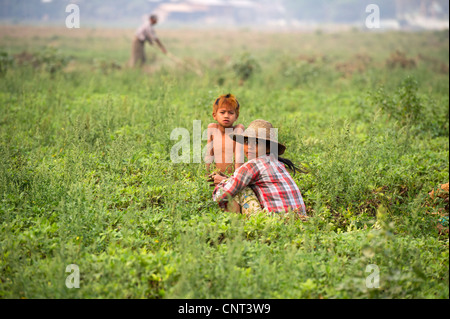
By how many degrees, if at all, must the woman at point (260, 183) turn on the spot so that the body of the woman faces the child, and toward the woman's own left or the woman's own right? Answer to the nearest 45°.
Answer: approximately 90° to the woman's own right

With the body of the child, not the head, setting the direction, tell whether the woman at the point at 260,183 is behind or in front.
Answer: in front

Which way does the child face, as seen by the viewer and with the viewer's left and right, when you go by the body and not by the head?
facing the viewer

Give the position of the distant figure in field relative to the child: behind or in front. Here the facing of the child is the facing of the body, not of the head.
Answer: behind

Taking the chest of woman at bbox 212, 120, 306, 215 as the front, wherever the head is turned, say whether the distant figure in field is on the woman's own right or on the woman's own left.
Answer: on the woman's own right

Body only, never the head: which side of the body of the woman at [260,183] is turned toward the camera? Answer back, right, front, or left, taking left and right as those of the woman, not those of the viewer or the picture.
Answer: left

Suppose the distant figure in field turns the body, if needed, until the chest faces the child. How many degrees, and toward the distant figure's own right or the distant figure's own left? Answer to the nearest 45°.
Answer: approximately 90° to the distant figure's own right

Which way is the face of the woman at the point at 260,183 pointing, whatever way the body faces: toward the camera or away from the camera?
toward the camera

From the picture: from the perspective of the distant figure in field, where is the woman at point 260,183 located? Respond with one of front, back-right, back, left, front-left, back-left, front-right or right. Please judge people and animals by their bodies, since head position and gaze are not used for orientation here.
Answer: right

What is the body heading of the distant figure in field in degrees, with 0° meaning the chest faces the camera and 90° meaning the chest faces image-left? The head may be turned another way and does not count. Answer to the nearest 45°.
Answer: approximately 270°

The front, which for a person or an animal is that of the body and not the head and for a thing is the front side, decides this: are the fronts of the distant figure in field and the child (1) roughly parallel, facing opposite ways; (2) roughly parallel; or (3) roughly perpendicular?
roughly perpendicular

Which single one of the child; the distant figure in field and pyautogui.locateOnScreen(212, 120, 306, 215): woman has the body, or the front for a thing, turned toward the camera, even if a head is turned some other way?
the child

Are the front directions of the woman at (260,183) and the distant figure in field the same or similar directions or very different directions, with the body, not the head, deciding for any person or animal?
very different directions
